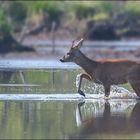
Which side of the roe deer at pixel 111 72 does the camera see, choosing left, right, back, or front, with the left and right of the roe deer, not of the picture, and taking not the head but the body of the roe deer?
left
